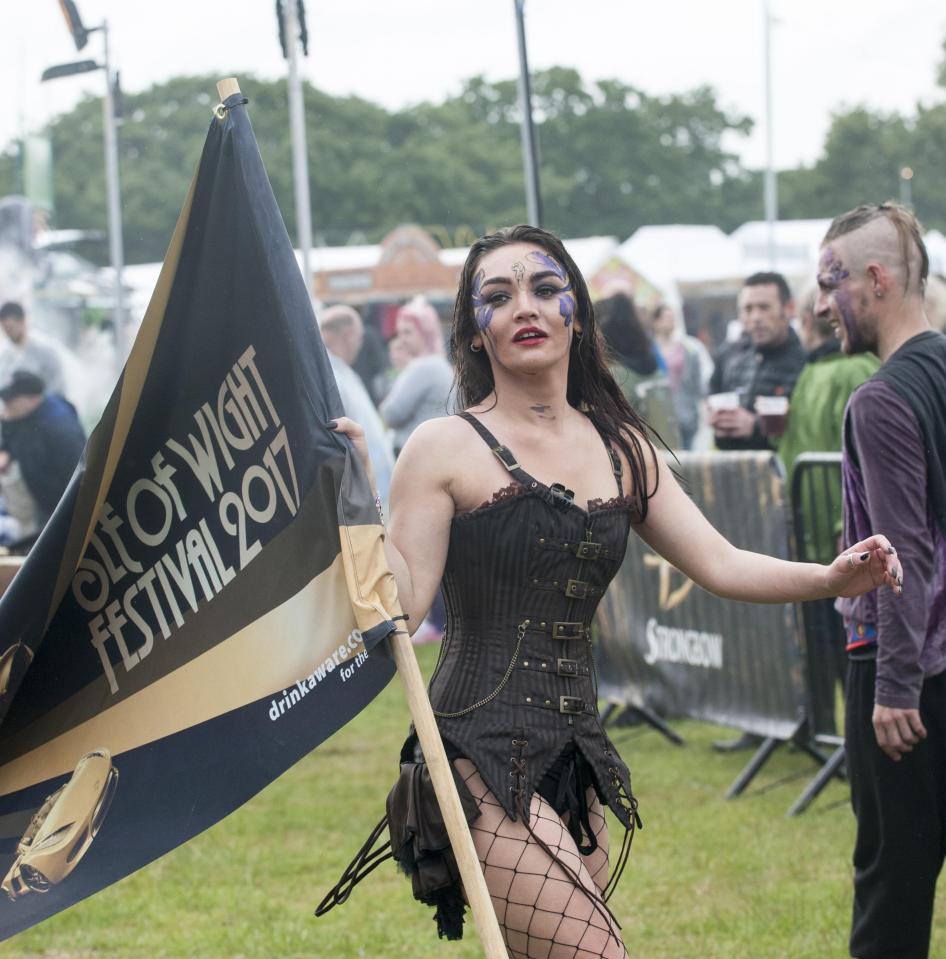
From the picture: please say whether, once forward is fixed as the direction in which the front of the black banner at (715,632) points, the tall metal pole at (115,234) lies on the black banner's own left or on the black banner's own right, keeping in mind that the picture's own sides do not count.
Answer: on the black banner's own right

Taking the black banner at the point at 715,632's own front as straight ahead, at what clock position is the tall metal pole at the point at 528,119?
The tall metal pole is roughly at 4 o'clock from the black banner.

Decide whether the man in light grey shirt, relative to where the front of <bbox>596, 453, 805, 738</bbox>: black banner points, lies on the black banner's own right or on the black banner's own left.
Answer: on the black banner's own right

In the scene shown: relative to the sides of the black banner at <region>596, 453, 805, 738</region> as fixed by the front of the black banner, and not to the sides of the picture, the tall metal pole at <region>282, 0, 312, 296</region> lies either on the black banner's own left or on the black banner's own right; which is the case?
on the black banner's own right

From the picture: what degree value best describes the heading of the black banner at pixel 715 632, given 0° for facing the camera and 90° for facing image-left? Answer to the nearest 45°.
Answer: approximately 45°

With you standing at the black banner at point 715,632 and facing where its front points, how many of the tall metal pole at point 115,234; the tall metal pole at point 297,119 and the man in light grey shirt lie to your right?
3

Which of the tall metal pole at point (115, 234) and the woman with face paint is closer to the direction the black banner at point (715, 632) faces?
the woman with face paint

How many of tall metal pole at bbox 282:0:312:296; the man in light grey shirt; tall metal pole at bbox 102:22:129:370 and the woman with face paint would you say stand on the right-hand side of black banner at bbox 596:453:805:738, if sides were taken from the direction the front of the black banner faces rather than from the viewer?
3

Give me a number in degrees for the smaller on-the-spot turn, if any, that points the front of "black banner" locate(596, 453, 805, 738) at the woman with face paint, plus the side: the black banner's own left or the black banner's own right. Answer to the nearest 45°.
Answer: approximately 45° to the black banner's own left

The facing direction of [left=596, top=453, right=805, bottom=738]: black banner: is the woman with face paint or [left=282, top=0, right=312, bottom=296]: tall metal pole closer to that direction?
the woman with face paint
